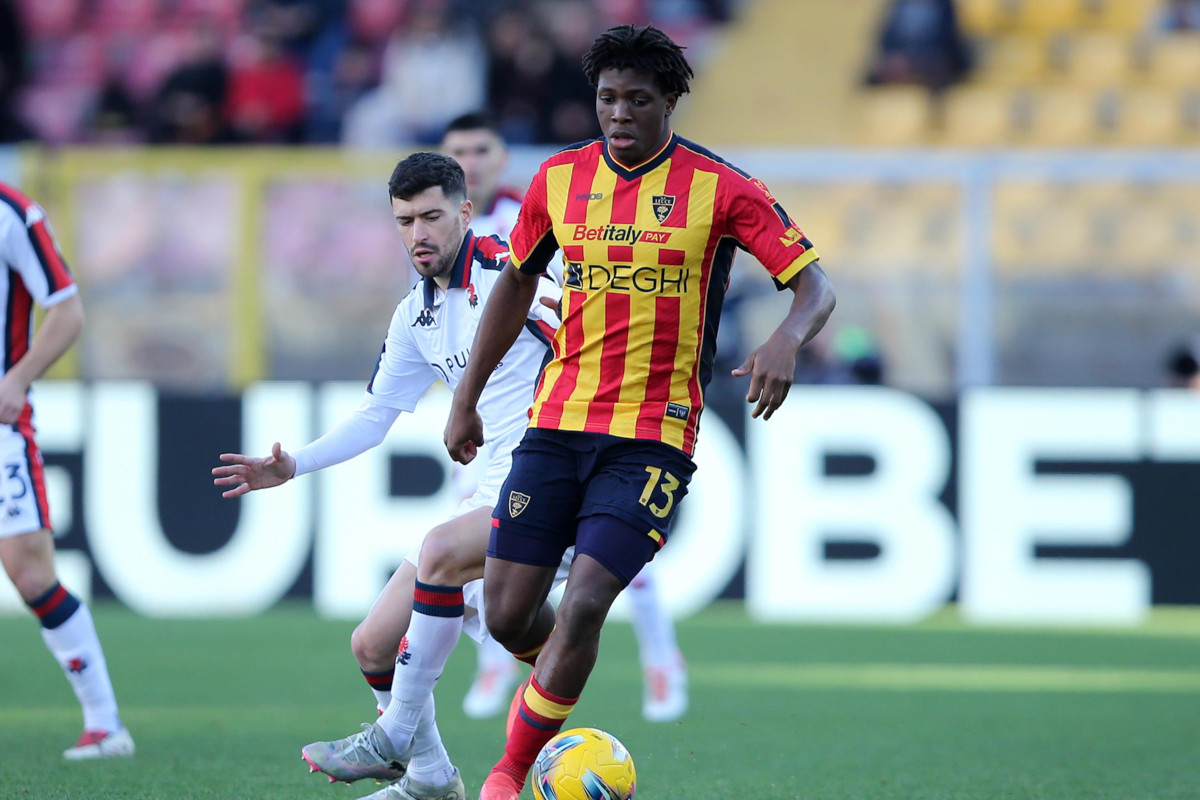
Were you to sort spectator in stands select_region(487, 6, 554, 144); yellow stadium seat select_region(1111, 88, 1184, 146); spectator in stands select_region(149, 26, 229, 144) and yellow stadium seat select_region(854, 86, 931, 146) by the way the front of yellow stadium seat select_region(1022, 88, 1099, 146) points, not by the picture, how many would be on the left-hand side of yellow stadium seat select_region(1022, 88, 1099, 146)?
1

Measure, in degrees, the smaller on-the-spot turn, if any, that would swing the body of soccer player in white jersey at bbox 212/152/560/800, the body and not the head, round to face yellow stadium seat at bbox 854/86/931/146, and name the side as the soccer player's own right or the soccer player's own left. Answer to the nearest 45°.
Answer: approximately 180°

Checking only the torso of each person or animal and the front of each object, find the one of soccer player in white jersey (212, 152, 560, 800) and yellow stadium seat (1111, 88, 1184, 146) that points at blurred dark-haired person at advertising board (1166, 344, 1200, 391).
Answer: the yellow stadium seat

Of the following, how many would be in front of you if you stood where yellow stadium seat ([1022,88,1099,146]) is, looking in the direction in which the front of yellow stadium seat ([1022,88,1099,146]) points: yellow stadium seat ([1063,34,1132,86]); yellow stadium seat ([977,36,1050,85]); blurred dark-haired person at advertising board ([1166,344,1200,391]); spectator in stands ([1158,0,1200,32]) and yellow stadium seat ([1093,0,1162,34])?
1

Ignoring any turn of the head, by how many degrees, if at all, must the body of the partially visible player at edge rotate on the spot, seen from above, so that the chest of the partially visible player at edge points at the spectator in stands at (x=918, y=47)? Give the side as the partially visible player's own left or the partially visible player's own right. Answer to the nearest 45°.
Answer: approximately 180°

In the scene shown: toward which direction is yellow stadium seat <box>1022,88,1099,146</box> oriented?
toward the camera

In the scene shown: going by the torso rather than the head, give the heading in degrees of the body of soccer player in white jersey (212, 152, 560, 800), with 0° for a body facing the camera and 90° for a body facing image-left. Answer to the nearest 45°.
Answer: approximately 45°

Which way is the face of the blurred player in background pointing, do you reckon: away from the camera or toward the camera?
toward the camera

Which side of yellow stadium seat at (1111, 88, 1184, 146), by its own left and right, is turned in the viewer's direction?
front

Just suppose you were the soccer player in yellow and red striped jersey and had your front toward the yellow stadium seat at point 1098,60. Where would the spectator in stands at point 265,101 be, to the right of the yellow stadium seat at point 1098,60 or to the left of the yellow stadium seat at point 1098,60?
left

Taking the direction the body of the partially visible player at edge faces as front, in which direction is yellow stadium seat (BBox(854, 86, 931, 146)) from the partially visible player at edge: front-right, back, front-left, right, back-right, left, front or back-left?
back

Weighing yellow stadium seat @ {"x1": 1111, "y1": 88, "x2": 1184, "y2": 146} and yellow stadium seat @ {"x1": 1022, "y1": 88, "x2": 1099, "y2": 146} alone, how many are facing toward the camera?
2

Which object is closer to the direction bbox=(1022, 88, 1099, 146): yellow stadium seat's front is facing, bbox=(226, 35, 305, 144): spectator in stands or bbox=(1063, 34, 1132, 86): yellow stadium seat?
the spectator in stands

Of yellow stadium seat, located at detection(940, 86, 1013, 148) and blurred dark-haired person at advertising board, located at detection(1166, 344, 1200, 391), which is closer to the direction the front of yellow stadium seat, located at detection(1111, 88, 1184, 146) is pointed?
the blurred dark-haired person at advertising board
